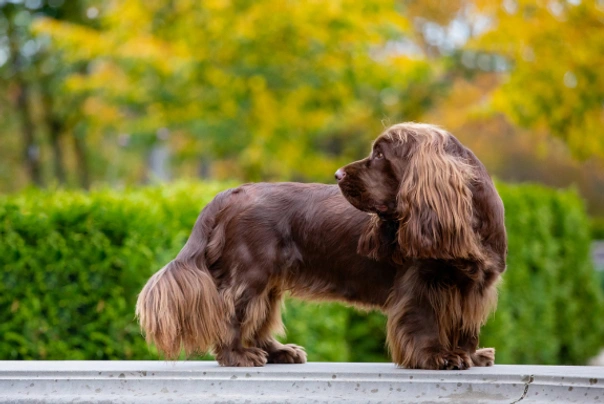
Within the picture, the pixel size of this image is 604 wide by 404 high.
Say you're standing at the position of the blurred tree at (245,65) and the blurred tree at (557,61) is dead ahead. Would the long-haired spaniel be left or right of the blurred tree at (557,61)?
right

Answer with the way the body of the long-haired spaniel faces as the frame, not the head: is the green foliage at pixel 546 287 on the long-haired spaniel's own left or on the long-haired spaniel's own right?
on the long-haired spaniel's own left

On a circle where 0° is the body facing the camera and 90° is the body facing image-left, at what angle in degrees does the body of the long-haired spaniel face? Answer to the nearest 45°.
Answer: approximately 270°

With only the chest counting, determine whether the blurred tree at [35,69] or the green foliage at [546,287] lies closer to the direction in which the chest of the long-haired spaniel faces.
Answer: the green foliage

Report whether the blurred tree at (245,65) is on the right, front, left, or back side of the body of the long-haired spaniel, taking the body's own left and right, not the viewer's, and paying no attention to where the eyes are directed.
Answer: left

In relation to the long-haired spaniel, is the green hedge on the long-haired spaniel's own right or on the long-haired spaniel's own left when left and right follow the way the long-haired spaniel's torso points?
on the long-haired spaniel's own left

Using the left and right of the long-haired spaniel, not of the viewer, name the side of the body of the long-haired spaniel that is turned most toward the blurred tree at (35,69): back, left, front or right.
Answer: left
